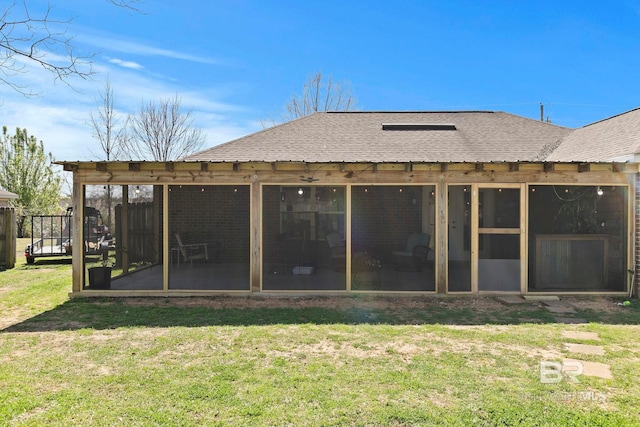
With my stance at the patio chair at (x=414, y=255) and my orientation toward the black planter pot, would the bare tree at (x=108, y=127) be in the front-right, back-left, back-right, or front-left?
front-right
